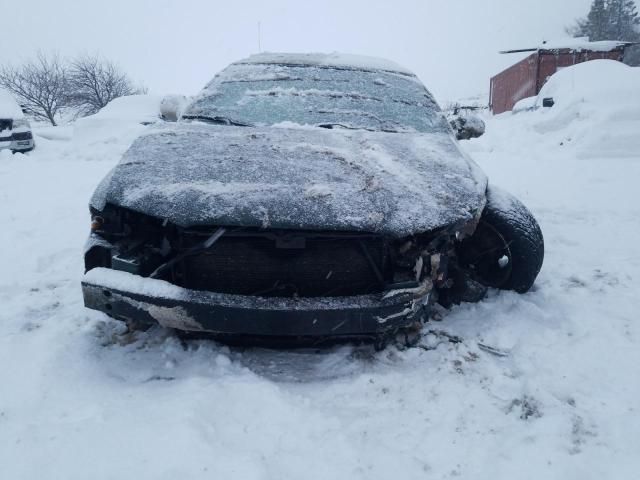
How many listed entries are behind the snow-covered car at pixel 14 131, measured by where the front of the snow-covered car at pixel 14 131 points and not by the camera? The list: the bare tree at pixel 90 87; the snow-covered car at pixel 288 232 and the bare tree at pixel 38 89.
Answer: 2

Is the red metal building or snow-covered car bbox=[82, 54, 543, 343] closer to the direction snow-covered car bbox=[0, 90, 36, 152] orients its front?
the snow-covered car

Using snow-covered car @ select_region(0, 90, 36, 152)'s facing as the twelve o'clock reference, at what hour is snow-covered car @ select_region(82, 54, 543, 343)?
snow-covered car @ select_region(82, 54, 543, 343) is roughly at 12 o'clock from snow-covered car @ select_region(0, 90, 36, 152).

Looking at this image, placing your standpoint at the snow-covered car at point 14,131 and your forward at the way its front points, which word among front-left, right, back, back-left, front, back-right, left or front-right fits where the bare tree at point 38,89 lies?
back

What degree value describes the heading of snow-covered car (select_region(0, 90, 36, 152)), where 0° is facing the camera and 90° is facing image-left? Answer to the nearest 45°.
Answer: approximately 0°

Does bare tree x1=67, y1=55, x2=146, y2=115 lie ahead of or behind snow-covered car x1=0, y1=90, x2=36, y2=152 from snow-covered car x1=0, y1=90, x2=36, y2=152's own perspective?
behind

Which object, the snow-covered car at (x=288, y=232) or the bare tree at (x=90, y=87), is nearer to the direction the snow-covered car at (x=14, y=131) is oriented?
the snow-covered car

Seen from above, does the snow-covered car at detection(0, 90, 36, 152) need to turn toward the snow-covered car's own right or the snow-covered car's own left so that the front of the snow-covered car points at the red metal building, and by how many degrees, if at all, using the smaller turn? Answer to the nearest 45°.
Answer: approximately 90° to the snow-covered car's own left

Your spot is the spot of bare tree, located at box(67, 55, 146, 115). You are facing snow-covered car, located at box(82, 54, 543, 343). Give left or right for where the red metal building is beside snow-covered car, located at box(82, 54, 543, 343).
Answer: left
